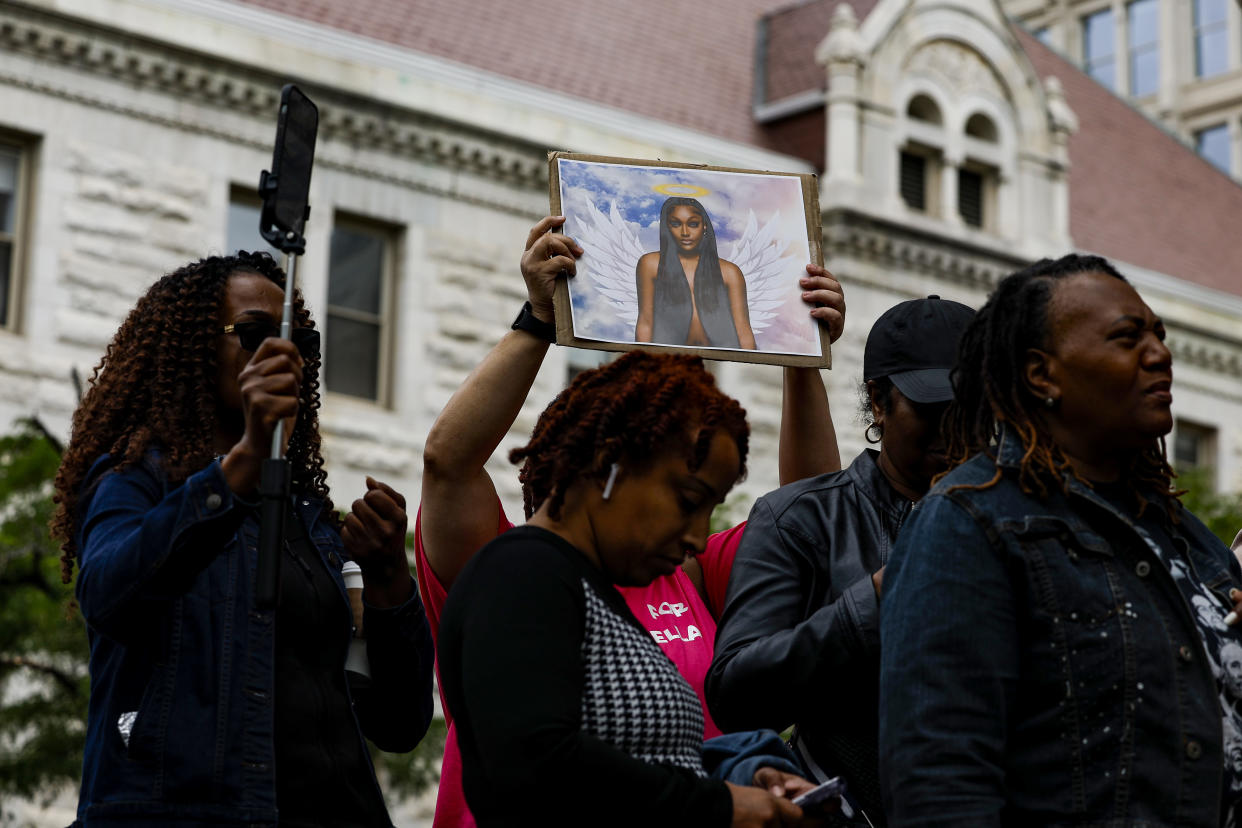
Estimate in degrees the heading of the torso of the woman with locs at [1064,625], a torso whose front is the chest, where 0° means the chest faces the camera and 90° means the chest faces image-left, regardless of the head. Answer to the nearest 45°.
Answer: approximately 315°

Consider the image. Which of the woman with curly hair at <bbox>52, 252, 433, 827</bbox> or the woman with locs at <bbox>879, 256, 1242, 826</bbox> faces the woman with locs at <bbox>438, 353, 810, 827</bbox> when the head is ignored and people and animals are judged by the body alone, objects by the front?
the woman with curly hair

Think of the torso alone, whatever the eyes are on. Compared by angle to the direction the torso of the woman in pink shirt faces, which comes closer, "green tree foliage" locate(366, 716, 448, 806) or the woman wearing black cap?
the woman wearing black cap

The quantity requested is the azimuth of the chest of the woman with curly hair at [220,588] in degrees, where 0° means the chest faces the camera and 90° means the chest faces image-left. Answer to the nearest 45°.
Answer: approximately 315°

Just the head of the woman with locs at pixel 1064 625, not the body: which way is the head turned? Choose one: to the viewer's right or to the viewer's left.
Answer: to the viewer's right

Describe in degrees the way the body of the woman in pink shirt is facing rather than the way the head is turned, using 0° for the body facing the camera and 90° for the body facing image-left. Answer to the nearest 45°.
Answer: approximately 0°

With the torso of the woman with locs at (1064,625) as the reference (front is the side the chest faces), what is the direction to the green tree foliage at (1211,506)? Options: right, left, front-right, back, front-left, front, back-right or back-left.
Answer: back-left

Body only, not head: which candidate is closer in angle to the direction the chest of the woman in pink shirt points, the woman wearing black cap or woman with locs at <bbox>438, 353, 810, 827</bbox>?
the woman with locs

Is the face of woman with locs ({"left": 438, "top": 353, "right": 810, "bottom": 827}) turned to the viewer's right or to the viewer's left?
to the viewer's right
